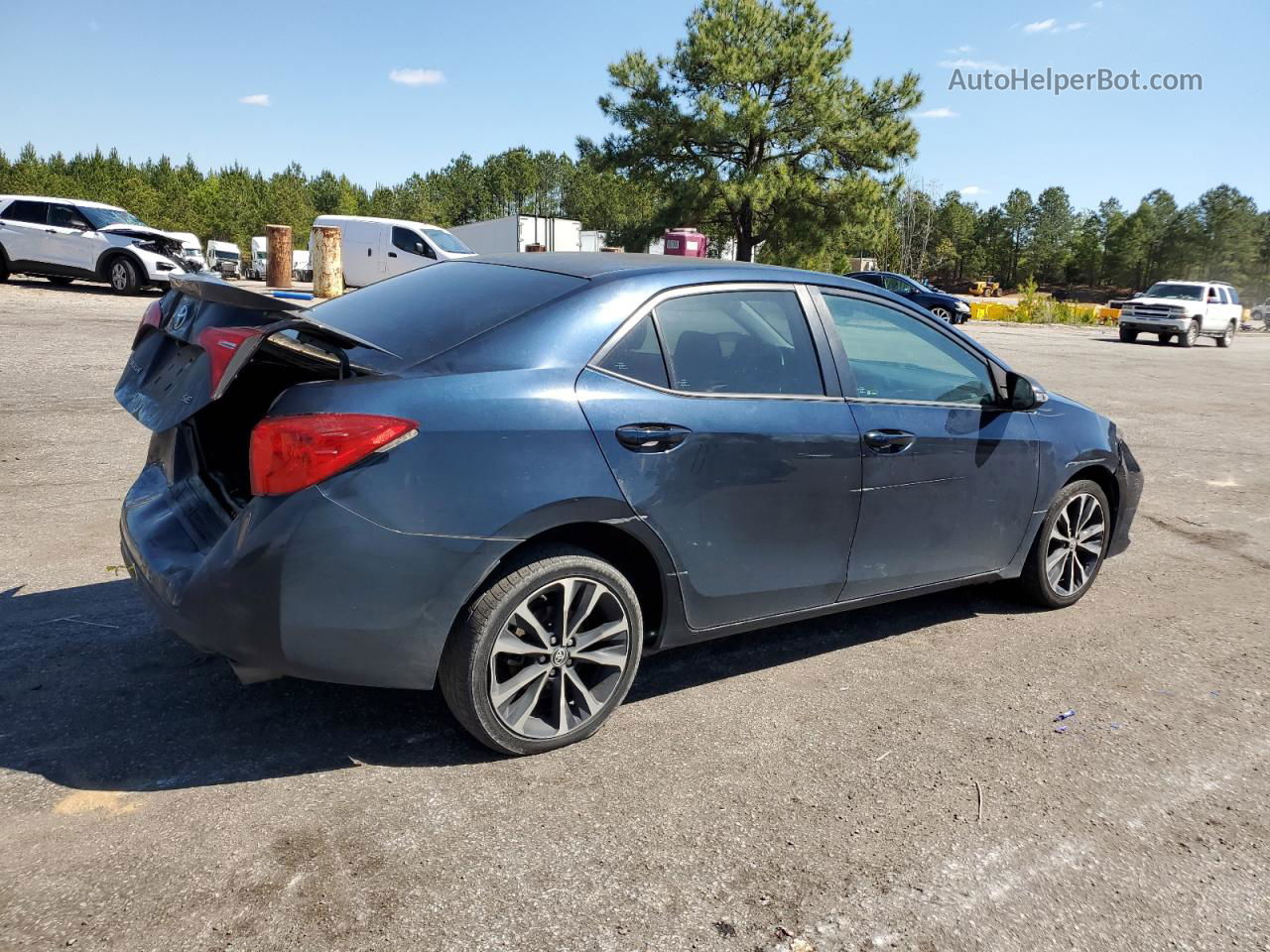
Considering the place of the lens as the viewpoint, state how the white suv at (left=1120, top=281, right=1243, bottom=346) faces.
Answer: facing the viewer and to the left of the viewer

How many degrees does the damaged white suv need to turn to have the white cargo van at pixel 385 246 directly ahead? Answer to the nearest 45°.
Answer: approximately 90° to its left

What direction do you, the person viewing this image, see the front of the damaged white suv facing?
facing the viewer and to the right of the viewer

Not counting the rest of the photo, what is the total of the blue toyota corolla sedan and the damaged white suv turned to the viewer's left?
0

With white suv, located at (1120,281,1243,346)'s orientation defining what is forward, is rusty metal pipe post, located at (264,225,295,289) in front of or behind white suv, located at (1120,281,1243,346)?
in front

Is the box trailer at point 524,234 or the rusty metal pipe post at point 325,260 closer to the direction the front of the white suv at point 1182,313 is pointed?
the rusty metal pipe post

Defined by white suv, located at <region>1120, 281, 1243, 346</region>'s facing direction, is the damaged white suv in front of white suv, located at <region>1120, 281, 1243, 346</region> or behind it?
in front

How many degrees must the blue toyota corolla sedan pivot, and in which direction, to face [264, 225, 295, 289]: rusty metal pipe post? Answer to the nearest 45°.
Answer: approximately 45° to its left

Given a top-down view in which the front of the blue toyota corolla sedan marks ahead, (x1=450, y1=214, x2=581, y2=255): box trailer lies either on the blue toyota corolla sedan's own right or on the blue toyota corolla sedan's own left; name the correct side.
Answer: on the blue toyota corolla sedan's own left

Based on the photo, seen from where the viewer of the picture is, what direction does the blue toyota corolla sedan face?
facing away from the viewer and to the right of the viewer

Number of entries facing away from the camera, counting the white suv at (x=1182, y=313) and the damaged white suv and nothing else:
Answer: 0

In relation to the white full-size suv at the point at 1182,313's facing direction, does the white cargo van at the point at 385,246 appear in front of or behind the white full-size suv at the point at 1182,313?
in front
